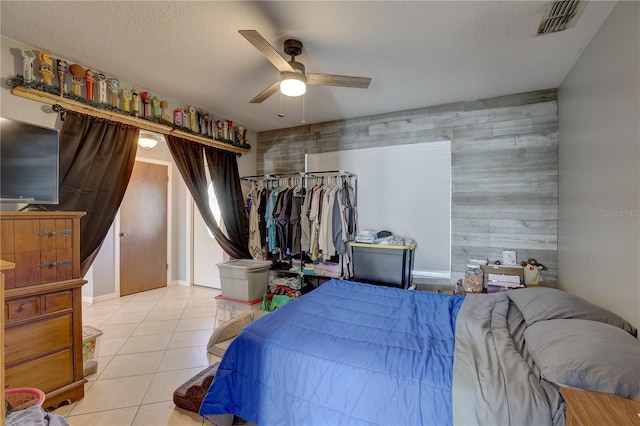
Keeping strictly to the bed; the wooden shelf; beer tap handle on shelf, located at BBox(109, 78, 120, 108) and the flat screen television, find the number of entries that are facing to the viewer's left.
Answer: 1

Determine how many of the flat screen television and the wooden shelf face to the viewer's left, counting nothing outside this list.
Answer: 0

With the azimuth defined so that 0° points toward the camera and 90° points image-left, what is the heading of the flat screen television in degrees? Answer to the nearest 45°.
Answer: approximately 315°

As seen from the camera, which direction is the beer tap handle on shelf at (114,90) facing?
toward the camera

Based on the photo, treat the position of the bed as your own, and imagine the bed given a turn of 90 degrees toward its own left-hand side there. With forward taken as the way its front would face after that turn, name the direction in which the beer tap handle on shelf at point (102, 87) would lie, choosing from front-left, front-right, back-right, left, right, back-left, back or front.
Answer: right

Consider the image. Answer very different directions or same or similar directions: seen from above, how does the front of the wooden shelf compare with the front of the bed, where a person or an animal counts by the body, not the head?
very different directions

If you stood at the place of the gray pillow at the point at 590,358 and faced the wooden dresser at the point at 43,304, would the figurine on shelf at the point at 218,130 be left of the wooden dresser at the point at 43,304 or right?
right

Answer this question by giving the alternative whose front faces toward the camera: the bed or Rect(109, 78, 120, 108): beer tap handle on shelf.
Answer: the beer tap handle on shelf

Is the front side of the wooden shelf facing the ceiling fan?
yes

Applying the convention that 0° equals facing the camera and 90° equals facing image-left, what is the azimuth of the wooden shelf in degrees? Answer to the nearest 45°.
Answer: approximately 315°

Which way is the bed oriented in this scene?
to the viewer's left

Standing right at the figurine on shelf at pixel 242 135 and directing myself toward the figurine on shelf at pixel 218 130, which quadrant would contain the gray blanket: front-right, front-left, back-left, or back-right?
front-left

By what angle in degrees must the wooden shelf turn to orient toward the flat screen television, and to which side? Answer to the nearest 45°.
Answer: approximately 90° to its right

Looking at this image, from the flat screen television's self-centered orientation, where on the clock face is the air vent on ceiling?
The air vent on ceiling is roughly at 12 o'clock from the flat screen television.
